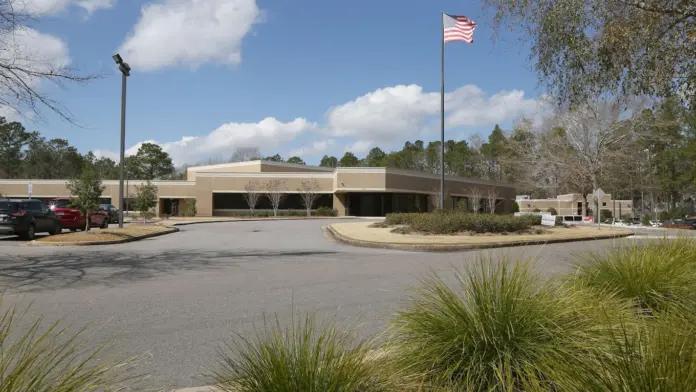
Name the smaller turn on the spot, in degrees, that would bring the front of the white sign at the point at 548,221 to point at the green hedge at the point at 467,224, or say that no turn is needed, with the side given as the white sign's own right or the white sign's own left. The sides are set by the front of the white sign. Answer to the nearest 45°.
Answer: approximately 45° to the white sign's own right

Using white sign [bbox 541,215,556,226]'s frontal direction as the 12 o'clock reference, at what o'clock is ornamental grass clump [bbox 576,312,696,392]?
The ornamental grass clump is roughly at 12 o'clock from the white sign.

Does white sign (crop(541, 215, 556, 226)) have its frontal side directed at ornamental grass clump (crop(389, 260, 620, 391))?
yes

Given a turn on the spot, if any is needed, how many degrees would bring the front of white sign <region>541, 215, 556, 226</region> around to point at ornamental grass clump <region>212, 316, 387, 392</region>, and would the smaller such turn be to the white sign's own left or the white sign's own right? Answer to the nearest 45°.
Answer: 0° — it already faces it

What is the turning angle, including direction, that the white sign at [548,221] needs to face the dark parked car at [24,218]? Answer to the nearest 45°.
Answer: approximately 45° to its right

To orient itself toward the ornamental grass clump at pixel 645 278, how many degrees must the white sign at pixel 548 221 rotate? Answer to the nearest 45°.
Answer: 0° — it already faces it

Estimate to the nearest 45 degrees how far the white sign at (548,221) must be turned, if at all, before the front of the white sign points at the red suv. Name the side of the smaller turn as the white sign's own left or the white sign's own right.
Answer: approximately 45° to the white sign's own right

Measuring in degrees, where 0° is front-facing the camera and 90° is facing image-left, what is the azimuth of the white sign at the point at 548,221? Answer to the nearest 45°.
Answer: approximately 0°

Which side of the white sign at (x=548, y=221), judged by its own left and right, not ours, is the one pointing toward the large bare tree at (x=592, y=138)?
back

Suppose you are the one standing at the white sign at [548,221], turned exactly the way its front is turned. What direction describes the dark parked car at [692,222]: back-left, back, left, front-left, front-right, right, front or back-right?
back-left
